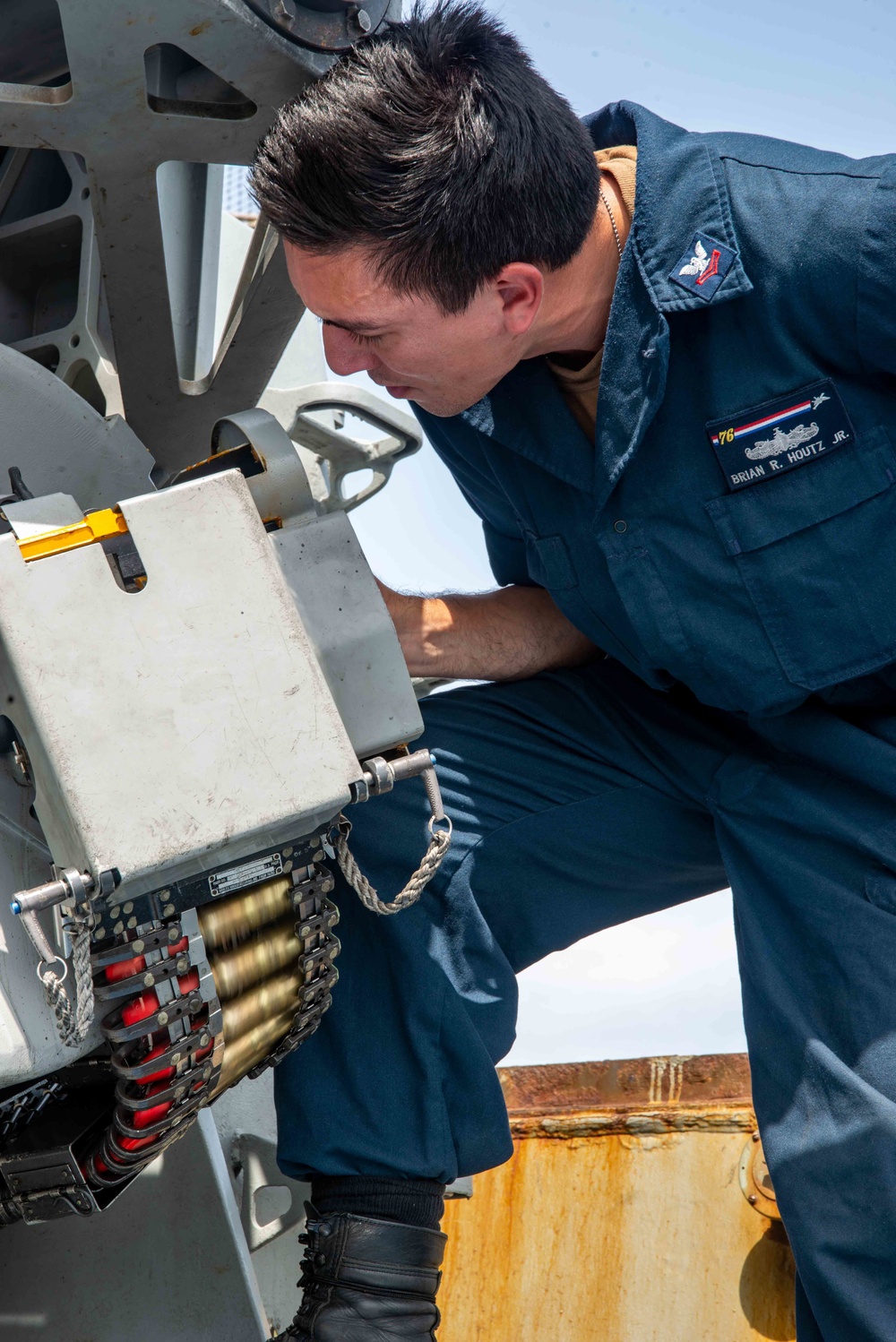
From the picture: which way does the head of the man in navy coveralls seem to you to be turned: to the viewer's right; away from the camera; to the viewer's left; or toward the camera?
to the viewer's left

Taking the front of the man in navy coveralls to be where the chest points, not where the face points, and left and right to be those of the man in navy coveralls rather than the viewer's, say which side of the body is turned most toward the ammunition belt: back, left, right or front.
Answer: front
